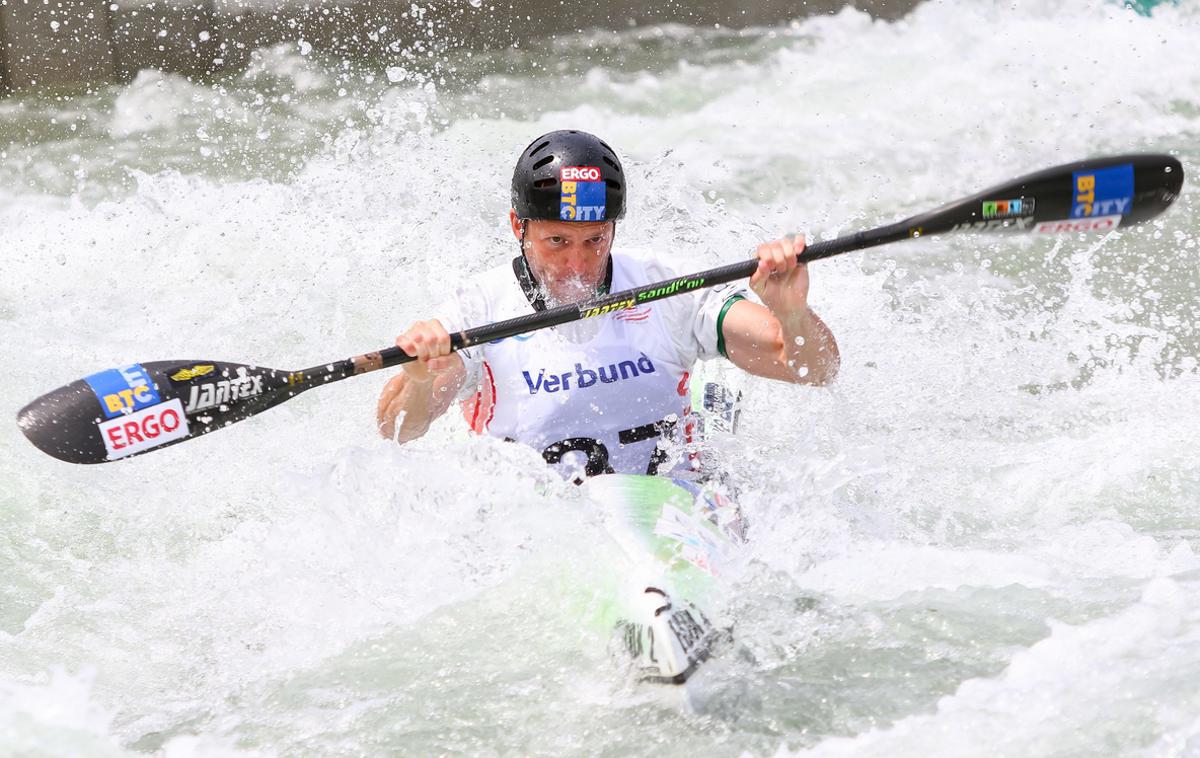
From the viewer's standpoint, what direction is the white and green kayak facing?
toward the camera

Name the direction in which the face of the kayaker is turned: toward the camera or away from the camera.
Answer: toward the camera

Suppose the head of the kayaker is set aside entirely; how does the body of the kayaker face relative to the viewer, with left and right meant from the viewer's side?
facing the viewer
